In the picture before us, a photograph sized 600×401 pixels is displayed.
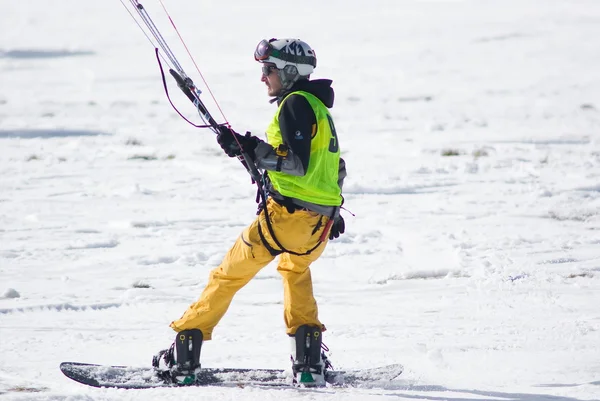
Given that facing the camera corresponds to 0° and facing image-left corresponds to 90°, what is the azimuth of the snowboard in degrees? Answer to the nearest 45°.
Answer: approximately 90°
